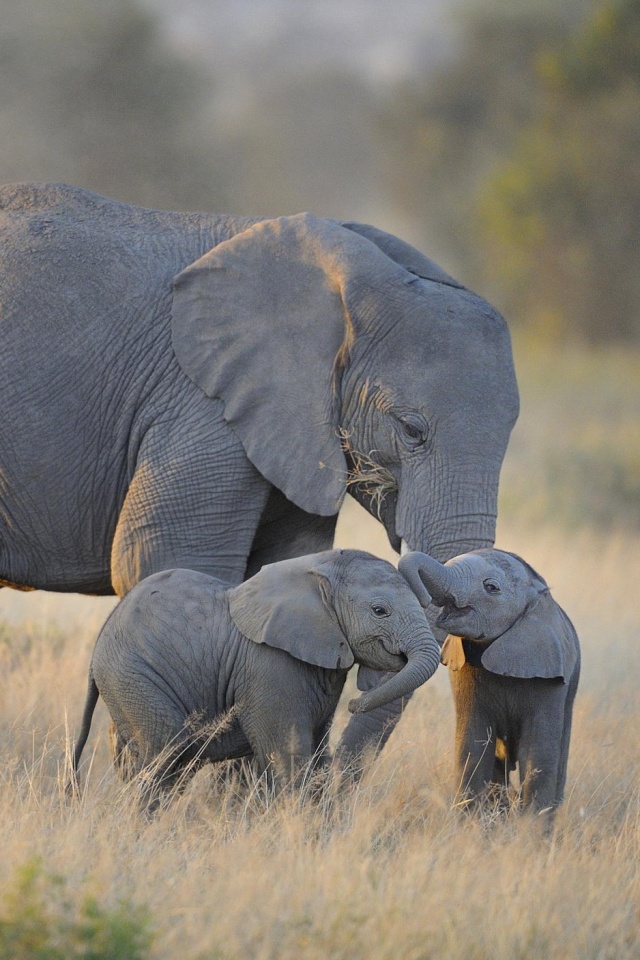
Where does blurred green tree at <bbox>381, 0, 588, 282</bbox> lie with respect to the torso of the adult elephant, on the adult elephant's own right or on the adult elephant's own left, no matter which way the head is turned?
on the adult elephant's own left

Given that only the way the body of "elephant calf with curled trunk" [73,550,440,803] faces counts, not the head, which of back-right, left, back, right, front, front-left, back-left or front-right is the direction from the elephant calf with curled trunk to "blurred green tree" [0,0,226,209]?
left

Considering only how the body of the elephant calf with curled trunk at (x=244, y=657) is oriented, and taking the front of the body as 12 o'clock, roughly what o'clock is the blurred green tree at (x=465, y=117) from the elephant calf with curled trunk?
The blurred green tree is roughly at 9 o'clock from the elephant calf with curled trunk.

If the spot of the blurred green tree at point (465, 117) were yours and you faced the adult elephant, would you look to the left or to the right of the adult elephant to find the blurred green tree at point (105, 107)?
right

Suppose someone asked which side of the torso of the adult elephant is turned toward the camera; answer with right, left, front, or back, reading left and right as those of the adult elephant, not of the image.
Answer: right

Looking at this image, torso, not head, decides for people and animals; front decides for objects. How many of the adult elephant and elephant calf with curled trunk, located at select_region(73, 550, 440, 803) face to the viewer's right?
2

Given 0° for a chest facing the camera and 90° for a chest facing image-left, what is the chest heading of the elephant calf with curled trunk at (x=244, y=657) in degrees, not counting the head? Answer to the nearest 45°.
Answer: approximately 270°

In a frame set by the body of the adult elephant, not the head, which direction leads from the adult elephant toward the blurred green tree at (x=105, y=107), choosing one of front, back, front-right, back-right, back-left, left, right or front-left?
left

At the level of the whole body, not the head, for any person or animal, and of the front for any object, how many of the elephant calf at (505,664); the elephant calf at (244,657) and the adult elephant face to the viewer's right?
2

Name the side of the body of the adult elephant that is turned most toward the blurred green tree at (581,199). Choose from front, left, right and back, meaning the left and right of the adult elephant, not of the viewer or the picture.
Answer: left
